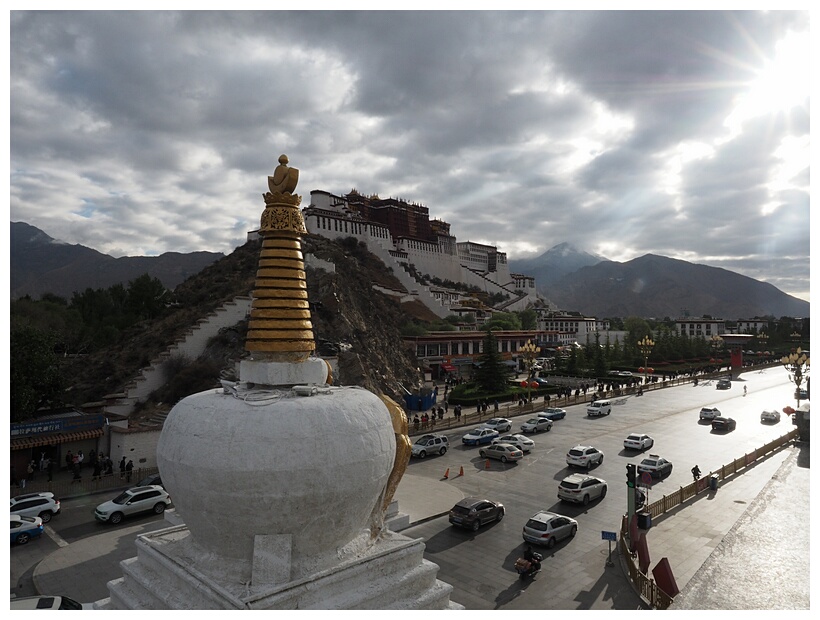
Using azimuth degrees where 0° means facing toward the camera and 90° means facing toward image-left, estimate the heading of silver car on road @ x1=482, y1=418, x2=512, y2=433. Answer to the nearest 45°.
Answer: approximately 45°

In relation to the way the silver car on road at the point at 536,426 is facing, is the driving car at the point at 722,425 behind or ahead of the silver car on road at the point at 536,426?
behind

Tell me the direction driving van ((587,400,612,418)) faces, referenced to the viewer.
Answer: facing the viewer and to the left of the viewer

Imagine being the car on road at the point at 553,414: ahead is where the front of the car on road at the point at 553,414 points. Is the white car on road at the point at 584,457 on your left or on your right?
on your left

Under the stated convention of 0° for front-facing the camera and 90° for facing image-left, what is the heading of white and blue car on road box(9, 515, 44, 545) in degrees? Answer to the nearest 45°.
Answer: approximately 45°

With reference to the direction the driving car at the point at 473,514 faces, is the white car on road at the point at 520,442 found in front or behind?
in front
